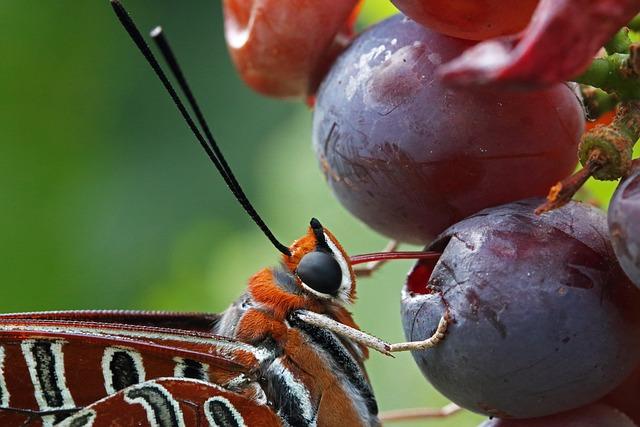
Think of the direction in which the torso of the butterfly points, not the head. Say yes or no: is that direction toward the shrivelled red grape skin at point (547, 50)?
yes

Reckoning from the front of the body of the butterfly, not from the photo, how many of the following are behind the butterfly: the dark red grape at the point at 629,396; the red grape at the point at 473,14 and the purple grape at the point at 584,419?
0

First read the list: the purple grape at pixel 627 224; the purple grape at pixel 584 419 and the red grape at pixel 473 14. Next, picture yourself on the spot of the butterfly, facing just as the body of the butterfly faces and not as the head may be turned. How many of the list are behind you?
0

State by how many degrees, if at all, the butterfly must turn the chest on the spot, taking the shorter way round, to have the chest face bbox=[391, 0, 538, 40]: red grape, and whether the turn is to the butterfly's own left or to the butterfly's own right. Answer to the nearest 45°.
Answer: approximately 45° to the butterfly's own right

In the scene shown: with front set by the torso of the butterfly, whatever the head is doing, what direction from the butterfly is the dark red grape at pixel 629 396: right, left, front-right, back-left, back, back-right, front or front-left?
front-right

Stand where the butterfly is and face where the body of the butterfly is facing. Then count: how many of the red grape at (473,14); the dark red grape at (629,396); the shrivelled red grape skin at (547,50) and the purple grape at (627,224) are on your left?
0

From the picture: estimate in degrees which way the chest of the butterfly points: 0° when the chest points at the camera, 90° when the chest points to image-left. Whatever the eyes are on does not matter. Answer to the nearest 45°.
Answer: approximately 270°

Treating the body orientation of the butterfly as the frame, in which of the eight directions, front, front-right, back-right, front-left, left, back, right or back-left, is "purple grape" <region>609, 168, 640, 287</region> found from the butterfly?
front-right

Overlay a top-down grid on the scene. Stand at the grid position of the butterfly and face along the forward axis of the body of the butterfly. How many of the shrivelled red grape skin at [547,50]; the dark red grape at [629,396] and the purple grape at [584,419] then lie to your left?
0

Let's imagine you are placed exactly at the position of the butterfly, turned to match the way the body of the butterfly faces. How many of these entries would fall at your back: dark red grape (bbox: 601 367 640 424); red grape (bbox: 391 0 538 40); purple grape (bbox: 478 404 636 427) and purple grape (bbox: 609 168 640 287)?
0
